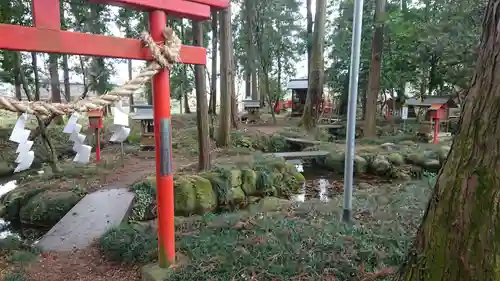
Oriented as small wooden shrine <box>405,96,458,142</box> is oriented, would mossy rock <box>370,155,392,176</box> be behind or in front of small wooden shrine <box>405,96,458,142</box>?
in front

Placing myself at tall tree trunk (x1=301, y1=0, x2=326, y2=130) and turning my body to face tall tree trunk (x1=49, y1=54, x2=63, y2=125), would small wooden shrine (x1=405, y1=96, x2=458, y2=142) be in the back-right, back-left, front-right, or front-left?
back-left

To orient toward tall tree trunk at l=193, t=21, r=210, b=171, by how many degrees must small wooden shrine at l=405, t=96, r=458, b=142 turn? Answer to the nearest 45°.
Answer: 0° — it already faces it

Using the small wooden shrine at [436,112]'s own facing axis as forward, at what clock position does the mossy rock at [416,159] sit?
The mossy rock is roughly at 11 o'clock from the small wooden shrine.

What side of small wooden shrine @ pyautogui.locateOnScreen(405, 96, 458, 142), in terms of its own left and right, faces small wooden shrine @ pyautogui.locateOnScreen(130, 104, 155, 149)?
front

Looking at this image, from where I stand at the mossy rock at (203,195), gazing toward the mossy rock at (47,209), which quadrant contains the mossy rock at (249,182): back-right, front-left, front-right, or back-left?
back-right

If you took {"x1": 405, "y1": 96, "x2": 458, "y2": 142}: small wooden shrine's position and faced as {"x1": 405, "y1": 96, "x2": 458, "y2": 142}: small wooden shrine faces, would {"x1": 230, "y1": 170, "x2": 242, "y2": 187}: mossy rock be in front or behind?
in front

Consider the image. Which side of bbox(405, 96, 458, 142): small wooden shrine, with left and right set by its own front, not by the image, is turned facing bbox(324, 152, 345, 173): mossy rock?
front

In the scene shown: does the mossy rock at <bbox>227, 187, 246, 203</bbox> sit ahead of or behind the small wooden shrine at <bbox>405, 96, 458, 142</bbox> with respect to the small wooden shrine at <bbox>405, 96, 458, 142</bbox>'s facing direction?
ahead

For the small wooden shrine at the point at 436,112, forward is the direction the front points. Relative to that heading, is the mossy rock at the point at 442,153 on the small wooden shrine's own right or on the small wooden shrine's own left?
on the small wooden shrine's own left

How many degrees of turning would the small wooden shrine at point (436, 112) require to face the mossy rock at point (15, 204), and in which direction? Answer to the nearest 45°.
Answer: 0° — it already faces it

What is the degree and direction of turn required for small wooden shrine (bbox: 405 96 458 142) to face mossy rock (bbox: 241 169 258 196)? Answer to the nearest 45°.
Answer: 0° — it already faces it
